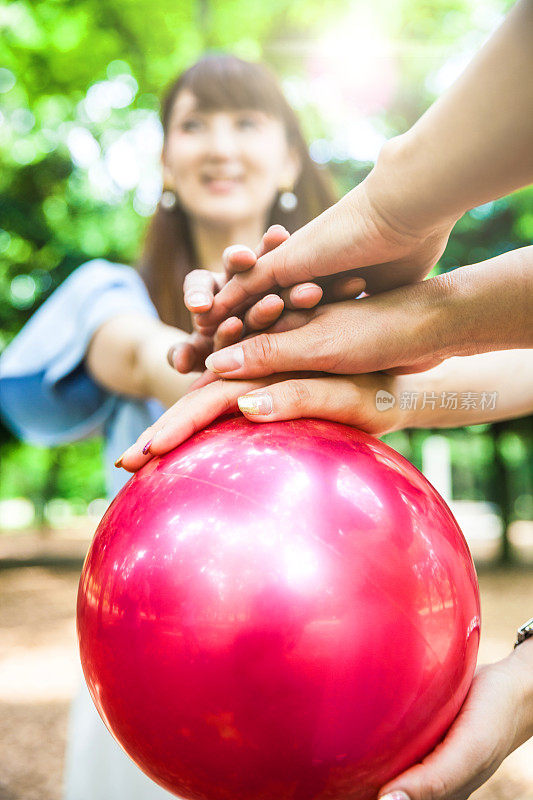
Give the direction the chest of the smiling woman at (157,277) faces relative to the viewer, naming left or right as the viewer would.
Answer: facing the viewer

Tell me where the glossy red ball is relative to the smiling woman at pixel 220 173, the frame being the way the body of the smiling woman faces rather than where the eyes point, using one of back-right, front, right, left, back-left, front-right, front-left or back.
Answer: front

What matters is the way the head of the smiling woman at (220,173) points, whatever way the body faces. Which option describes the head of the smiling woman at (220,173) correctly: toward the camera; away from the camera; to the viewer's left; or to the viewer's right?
toward the camera

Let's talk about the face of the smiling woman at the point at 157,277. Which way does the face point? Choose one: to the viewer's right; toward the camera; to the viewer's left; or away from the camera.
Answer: toward the camera

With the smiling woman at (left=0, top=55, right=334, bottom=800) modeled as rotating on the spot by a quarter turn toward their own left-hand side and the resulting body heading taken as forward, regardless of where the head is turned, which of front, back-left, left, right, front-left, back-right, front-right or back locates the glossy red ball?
right
